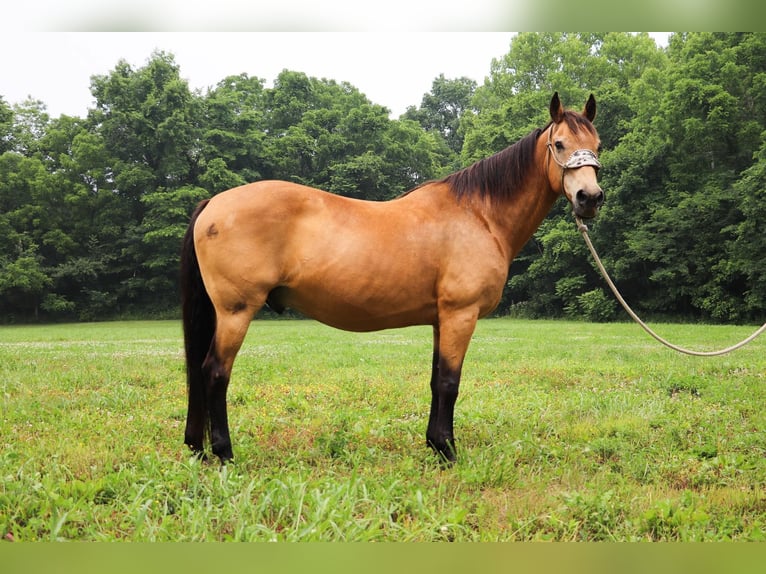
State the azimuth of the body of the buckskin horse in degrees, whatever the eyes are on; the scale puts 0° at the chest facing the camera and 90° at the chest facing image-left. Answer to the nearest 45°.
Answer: approximately 270°

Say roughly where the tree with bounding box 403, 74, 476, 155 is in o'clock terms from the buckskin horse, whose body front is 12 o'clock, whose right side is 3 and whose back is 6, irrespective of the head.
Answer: The tree is roughly at 9 o'clock from the buckskin horse.
